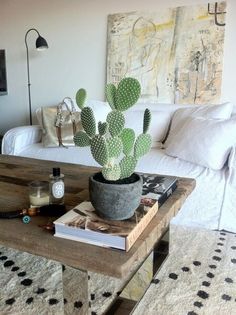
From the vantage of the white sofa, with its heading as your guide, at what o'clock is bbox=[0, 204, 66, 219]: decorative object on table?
The decorative object on table is roughly at 12 o'clock from the white sofa.

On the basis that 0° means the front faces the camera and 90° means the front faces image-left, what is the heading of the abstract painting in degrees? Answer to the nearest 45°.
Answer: approximately 45°

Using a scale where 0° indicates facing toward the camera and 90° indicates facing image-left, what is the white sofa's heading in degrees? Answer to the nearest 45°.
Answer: approximately 45°

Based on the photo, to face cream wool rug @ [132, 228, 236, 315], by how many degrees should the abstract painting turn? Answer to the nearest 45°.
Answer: approximately 45° to its left
